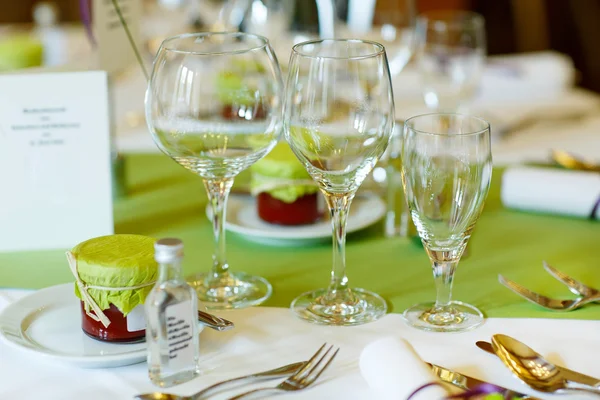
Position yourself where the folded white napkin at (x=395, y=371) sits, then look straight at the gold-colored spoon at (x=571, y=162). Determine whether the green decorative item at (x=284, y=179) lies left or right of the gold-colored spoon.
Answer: left

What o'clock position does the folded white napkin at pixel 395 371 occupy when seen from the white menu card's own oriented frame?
The folded white napkin is roughly at 11 o'clock from the white menu card.

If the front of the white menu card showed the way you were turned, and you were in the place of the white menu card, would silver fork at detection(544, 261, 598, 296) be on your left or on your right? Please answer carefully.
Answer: on your left

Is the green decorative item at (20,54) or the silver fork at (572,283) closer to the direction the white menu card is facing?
the silver fork

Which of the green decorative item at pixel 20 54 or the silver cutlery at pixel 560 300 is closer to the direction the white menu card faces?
the silver cutlery

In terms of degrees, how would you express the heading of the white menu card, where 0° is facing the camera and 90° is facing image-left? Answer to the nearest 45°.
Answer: approximately 0°

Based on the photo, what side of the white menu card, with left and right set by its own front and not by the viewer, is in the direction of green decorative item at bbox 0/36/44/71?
back

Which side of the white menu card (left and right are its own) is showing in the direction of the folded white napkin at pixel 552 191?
left
